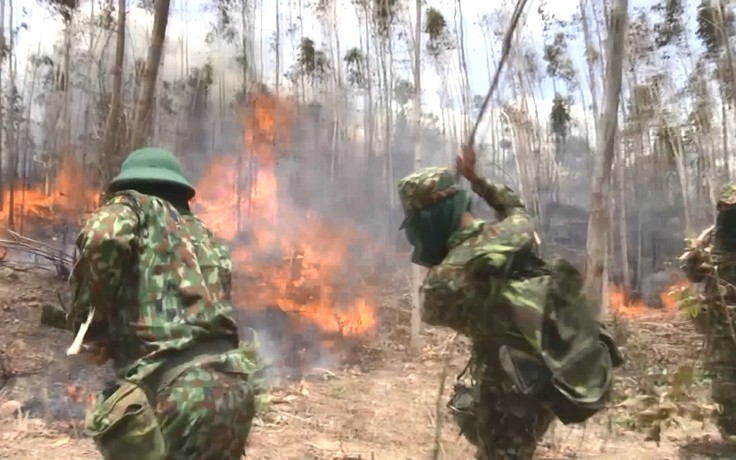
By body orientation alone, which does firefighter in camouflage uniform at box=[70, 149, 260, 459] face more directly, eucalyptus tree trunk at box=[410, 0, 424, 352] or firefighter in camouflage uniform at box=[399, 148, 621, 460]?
the eucalyptus tree trunk

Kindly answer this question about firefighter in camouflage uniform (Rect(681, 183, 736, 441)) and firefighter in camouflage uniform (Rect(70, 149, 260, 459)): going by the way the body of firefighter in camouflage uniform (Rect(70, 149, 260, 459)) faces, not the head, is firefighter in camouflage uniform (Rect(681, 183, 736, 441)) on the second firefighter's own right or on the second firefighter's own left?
on the second firefighter's own right

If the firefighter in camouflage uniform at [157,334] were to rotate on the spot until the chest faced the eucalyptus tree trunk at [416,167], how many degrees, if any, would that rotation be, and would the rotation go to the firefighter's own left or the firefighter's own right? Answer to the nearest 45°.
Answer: approximately 90° to the firefighter's own right

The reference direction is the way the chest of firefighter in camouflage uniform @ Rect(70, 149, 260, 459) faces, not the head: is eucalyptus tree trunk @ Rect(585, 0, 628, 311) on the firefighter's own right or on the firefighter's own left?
on the firefighter's own right

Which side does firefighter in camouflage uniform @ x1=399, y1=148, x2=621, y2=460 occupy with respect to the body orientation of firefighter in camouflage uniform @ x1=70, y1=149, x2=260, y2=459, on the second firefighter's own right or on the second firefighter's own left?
on the second firefighter's own right

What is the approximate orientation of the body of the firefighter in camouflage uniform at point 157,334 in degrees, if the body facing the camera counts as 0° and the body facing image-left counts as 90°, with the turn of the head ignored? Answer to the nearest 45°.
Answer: approximately 135°
